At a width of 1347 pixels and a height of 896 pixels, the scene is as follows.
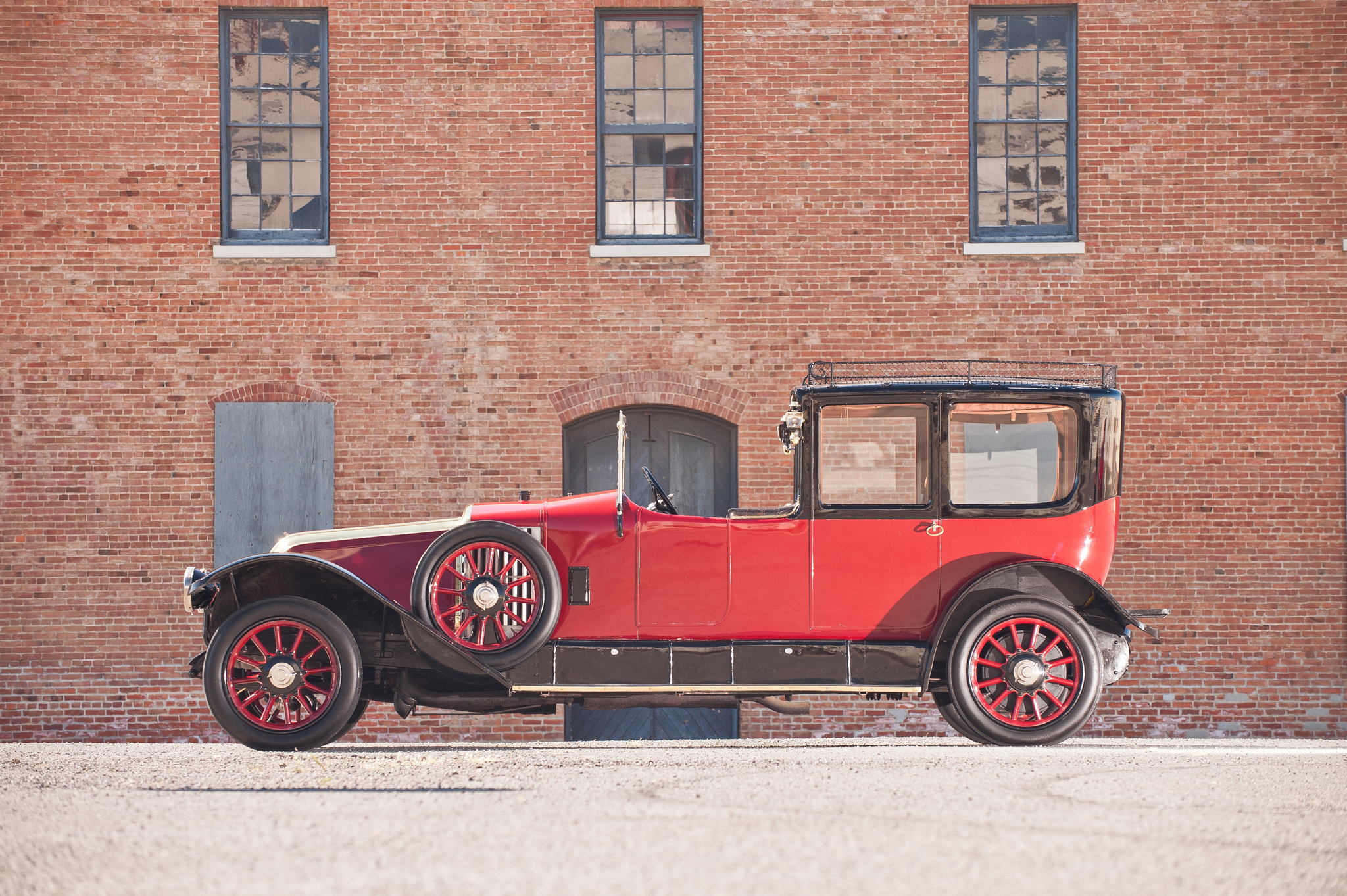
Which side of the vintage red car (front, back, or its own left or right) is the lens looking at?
left

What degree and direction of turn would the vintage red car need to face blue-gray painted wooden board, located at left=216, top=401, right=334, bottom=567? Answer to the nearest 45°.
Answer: approximately 45° to its right
